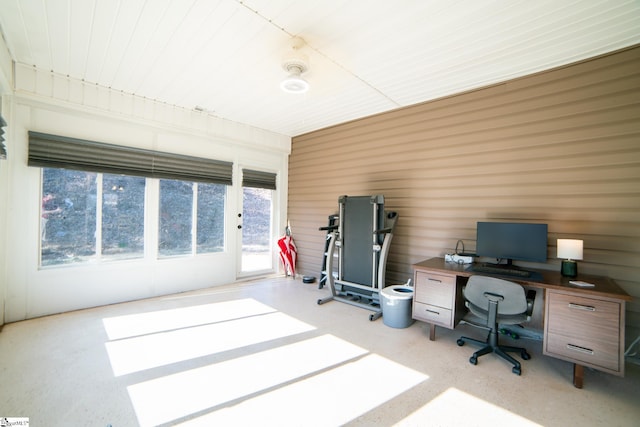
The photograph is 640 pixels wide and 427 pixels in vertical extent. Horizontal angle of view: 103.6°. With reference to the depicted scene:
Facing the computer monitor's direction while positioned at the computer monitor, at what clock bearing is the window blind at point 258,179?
The window blind is roughly at 3 o'clock from the computer monitor.

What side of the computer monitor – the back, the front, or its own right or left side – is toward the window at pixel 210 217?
right

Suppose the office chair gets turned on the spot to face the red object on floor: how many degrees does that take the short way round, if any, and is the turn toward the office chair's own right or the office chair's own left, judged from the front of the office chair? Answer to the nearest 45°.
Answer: approximately 90° to the office chair's own left

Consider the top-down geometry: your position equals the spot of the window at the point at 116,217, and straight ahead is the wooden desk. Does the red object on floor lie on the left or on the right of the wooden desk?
left

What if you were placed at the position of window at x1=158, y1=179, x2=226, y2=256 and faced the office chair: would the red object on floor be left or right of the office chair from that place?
left

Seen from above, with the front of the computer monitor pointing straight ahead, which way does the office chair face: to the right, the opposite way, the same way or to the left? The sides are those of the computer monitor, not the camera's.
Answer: the opposite way

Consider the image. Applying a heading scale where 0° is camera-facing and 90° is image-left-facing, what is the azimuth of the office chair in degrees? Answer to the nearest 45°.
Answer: approximately 180°

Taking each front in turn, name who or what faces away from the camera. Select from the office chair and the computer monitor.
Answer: the office chair

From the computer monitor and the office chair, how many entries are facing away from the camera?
1

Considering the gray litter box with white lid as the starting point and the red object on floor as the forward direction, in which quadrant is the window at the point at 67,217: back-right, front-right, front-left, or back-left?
front-left

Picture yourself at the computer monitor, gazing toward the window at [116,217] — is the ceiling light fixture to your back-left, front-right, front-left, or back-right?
front-left

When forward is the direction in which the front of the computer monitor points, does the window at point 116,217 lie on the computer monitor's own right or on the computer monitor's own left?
on the computer monitor's own right

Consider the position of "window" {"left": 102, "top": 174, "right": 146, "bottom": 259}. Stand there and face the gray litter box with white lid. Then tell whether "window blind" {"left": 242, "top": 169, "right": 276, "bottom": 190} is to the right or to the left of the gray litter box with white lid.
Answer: left

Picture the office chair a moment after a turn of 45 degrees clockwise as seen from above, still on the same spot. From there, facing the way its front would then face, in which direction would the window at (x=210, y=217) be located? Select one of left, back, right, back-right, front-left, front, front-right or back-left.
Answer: back-left

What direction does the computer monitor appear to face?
toward the camera
